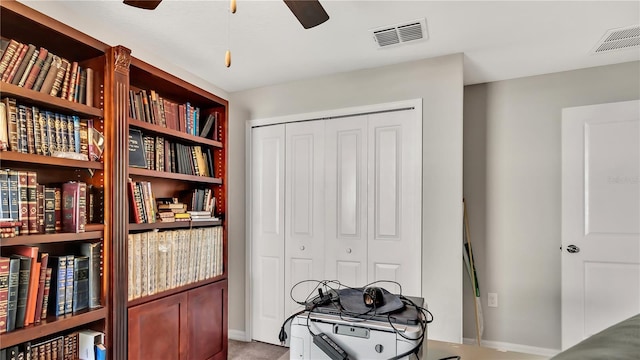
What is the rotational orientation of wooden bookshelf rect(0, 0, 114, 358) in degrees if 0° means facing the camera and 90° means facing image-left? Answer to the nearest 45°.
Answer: approximately 315°

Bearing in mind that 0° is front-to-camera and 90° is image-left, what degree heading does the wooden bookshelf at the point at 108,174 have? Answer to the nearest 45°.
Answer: approximately 315°

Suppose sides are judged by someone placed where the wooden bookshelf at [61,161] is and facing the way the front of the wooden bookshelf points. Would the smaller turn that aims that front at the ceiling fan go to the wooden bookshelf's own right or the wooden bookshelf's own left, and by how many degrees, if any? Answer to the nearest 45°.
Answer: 0° — it already faces it

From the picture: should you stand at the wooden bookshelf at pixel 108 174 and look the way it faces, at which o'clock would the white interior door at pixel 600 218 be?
The white interior door is roughly at 11 o'clock from the wooden bookshelf.
